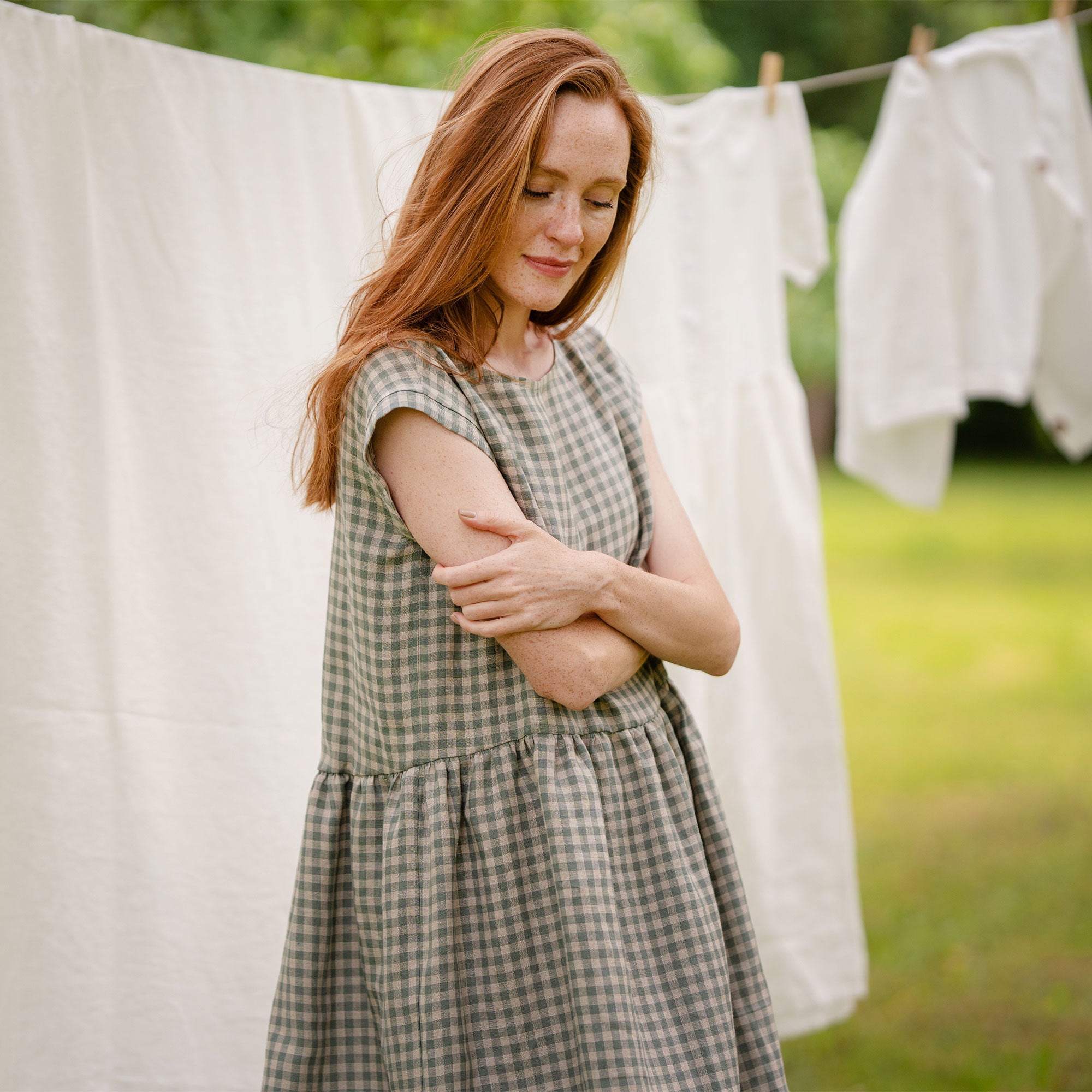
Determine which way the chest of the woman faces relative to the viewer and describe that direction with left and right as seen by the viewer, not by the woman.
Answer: facing the viewer and to the right of the viewer

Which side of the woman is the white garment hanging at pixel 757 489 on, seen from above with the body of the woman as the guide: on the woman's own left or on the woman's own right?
on the woman's own left

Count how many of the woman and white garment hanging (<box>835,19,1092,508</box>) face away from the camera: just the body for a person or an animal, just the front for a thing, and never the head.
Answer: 0

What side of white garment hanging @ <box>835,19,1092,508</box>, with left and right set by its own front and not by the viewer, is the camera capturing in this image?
front

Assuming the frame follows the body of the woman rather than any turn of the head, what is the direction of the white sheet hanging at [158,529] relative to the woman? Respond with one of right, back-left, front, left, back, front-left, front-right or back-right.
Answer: back
